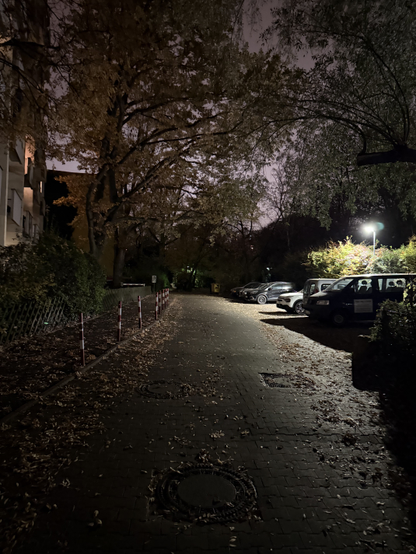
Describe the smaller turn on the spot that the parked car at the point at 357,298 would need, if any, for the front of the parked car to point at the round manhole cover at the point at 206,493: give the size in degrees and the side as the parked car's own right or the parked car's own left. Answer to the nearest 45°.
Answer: approximately 45° to the parked car's own left

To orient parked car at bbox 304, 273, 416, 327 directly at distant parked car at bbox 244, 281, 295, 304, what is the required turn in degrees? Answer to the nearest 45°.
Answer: approximately 90° to its right

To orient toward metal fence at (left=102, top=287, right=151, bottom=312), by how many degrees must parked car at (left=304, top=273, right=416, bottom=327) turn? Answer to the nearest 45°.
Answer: approximately 45° to its right

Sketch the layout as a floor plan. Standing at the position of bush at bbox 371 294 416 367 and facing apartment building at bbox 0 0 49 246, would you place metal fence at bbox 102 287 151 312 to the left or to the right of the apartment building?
right

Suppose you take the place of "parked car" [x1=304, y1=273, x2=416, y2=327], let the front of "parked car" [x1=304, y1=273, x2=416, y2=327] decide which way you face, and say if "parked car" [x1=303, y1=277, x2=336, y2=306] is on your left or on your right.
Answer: on your right

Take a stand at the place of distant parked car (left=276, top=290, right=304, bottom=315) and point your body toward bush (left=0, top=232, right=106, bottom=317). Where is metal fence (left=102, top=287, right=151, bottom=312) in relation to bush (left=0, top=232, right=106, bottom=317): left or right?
right

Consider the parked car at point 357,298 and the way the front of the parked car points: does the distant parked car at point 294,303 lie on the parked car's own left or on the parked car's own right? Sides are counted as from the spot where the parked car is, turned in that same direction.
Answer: on the parked car's own right

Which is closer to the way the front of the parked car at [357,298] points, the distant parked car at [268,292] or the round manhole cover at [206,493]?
the round manhole cover

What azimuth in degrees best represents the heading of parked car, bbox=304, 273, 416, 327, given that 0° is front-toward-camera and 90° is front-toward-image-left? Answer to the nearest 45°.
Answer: approximately 45°
